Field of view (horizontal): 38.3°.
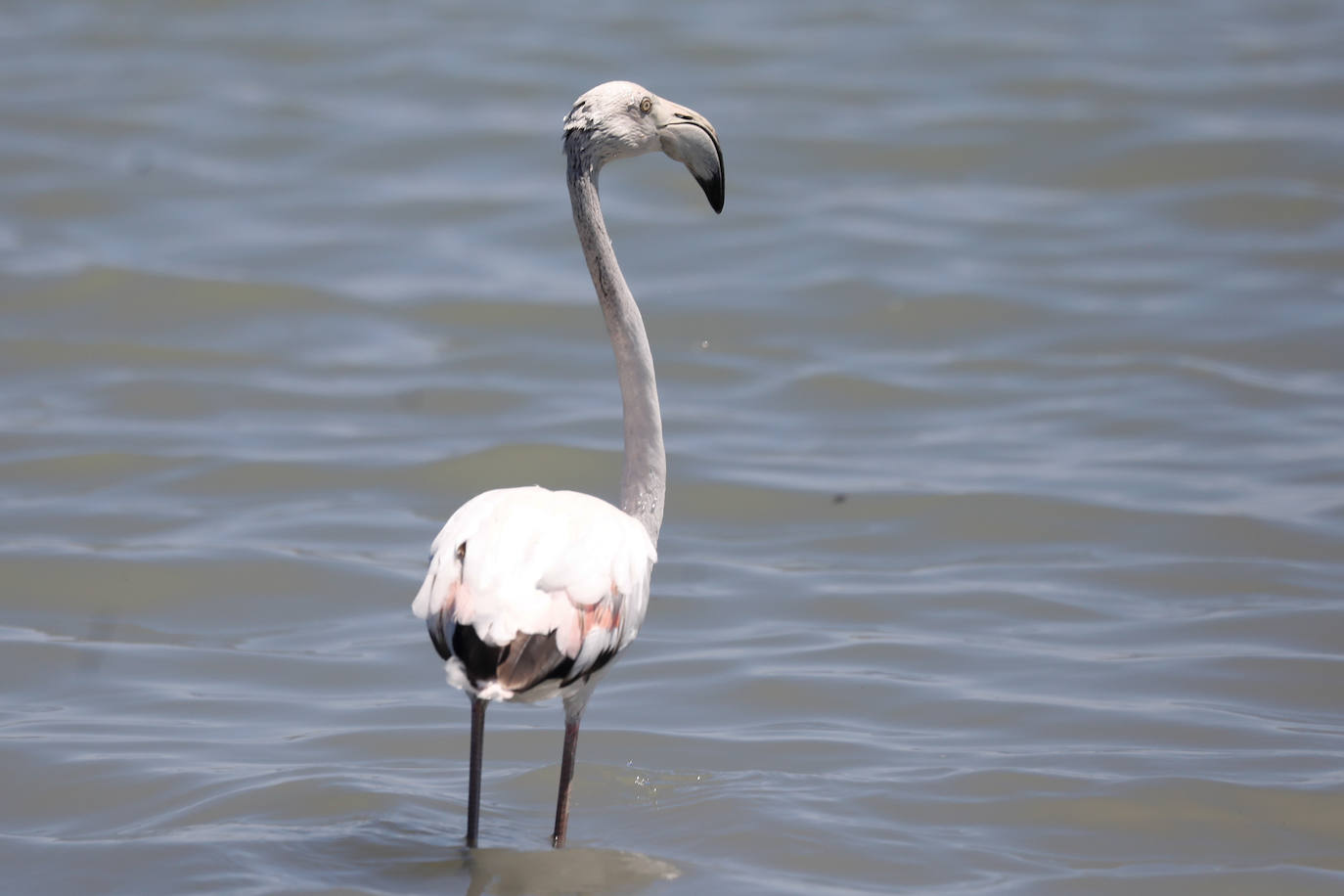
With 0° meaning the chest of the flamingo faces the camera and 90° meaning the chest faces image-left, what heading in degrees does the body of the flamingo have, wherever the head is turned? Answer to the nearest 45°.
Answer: approximately 225°
